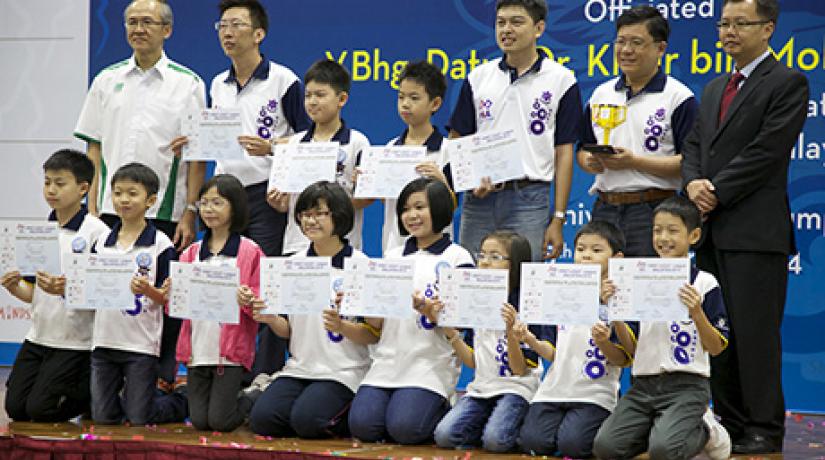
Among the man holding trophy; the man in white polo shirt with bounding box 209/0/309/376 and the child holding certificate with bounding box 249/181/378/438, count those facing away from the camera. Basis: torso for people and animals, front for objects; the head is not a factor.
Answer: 0

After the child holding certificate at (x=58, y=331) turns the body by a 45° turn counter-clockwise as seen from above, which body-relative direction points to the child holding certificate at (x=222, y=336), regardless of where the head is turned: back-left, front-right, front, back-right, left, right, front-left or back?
front-left

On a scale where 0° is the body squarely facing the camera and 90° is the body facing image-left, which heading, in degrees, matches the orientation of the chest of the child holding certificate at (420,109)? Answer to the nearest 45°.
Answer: approximately 45°

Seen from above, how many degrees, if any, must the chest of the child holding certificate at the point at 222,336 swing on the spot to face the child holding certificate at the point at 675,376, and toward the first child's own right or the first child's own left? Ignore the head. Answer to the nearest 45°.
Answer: approximately 90° to the first child's own left

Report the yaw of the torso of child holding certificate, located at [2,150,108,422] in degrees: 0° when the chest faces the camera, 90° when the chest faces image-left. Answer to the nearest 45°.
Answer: approximately 45°

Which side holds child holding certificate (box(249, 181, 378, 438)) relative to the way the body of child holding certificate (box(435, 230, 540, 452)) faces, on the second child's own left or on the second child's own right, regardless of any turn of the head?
on the second child's own right

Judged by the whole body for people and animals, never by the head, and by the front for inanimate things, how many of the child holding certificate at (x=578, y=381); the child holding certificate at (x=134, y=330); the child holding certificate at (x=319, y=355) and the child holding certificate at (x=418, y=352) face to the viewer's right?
0

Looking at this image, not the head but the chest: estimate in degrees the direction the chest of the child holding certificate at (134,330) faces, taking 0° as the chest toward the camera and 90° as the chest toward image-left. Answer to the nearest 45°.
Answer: approximately 45°

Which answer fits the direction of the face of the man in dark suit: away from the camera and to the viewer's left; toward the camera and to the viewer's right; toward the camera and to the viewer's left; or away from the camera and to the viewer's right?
toward the camera and to the viewer's left

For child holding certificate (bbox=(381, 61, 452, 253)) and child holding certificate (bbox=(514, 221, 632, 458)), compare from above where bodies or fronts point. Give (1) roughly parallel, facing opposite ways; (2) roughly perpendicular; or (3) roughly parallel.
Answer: roughly parallel
